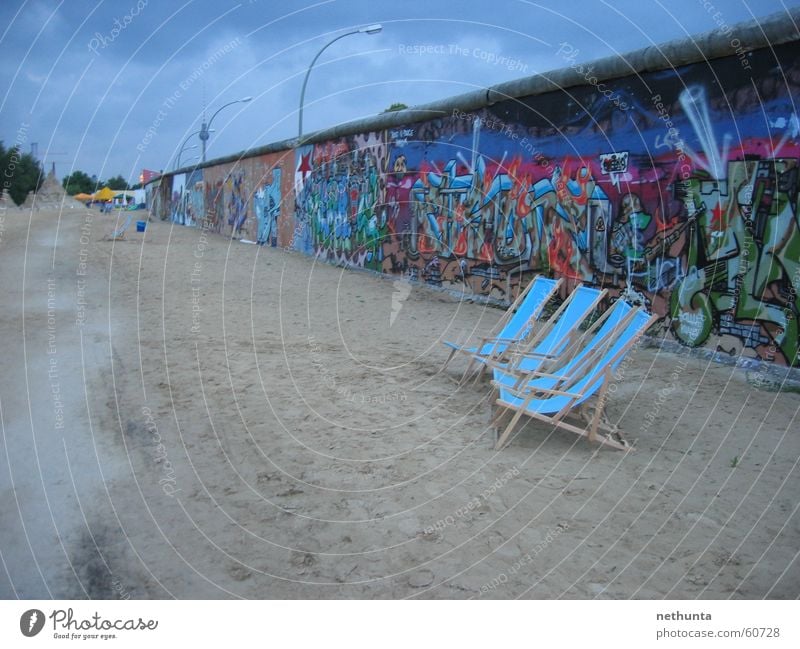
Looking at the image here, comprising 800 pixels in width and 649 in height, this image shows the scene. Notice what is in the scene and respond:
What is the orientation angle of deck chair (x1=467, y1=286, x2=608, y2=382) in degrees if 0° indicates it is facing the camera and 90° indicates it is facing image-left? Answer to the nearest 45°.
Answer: approximately 45°

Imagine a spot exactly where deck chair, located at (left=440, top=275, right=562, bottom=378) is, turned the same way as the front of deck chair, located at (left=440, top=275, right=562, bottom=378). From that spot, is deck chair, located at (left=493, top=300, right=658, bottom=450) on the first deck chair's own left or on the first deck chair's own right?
on the first deck chair's own left

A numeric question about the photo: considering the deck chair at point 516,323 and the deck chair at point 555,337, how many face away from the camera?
0

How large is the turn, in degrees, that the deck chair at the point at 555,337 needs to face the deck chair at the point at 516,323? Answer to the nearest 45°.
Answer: approximately 90° to its right
